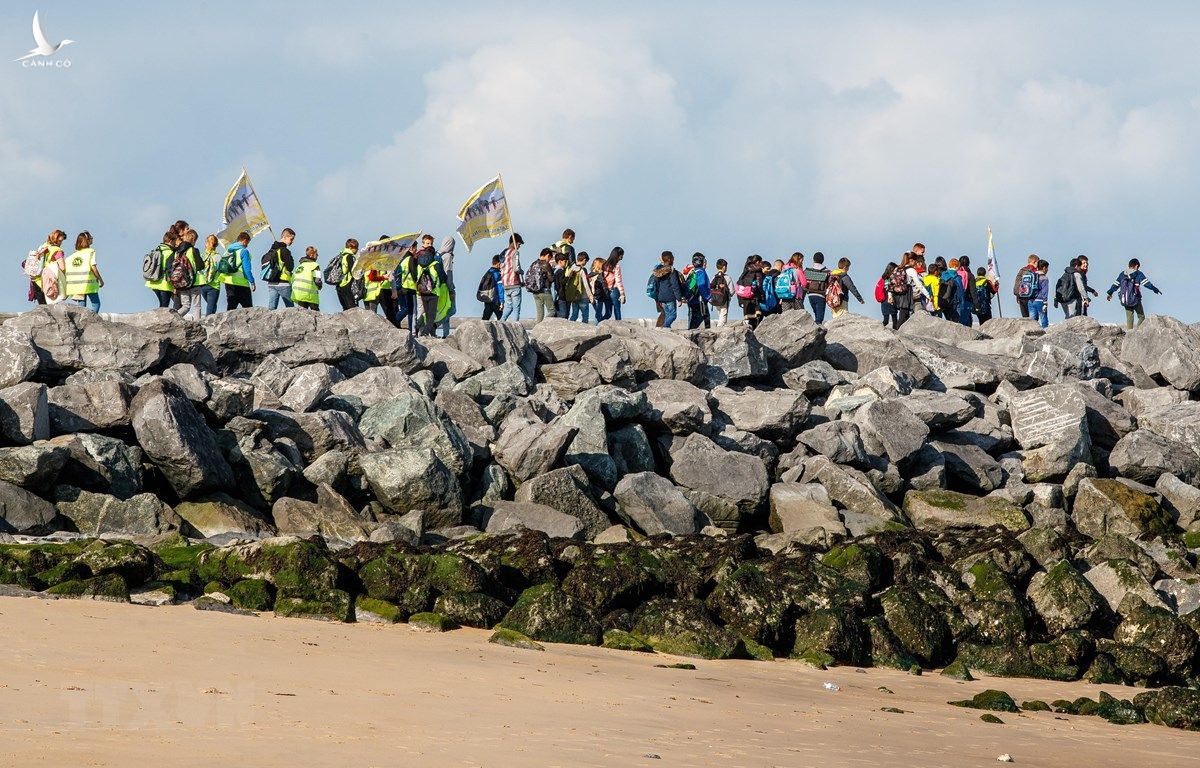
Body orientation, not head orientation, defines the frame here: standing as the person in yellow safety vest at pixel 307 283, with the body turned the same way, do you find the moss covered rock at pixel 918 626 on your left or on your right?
on your right

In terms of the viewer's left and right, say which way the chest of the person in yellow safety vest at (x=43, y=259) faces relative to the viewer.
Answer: facing to the right of the viewer

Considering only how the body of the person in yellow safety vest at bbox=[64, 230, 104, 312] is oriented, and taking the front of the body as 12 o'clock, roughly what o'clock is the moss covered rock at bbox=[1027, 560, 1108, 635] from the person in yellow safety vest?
The moss covered rock is roughly at 3 o'clock from the person in yellow safety vest.

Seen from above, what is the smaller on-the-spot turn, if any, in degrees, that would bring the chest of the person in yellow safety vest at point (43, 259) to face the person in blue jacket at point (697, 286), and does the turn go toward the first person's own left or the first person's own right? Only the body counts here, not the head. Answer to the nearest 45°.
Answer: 0° — they already face them

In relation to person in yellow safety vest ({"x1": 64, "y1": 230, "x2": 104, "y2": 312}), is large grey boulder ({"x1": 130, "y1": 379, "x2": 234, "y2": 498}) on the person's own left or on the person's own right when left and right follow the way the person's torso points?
on the person's own right

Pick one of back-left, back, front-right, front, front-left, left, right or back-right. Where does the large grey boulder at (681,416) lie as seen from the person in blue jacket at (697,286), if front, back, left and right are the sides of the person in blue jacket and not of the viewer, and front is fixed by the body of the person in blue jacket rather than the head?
back-right

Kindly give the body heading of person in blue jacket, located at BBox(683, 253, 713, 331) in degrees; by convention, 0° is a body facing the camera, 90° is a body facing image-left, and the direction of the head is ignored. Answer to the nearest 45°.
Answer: approximately 225°

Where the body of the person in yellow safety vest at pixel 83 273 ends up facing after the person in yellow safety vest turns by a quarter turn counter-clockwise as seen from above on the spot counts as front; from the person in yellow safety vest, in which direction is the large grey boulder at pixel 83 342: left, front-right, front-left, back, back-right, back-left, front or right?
back-left

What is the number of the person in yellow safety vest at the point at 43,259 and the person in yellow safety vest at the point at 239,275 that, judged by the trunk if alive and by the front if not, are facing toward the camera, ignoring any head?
0

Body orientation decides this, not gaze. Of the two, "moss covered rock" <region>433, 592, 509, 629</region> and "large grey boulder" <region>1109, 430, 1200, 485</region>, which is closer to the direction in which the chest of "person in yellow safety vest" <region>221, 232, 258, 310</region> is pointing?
the large grey boulder

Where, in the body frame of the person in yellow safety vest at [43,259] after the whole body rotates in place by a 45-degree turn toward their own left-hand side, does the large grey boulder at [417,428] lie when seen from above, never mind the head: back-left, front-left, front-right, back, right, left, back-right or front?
right

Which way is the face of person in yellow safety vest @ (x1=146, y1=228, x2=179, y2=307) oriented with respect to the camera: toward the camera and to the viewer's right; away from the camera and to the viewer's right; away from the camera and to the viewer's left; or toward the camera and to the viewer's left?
away from the camera and to the viewer's right

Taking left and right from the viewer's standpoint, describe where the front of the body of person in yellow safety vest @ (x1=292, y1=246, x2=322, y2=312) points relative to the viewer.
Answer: facing away from the viewer and to the right of the viewer
